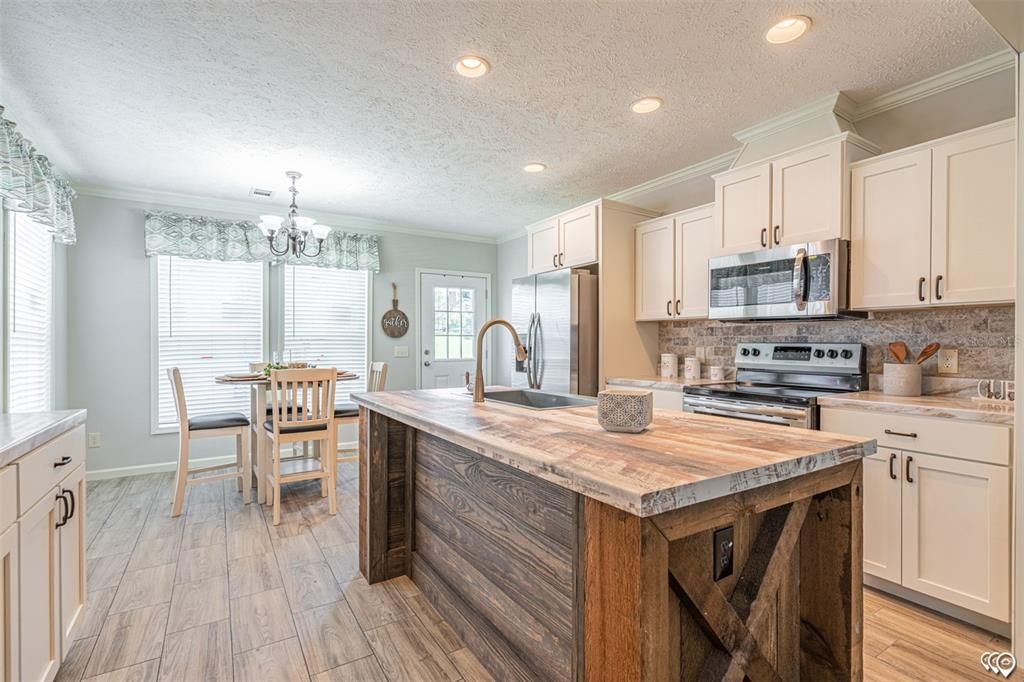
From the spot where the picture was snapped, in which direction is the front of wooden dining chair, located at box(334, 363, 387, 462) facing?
facing to the left of the viewer

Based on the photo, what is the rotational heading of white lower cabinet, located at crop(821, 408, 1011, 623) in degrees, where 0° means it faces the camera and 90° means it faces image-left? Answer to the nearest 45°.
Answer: approximately 45°

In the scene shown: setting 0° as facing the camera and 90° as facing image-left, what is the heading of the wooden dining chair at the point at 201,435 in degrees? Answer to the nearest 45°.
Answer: approximately 270°

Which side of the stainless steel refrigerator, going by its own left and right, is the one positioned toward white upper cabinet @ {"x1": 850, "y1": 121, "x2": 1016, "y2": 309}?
left

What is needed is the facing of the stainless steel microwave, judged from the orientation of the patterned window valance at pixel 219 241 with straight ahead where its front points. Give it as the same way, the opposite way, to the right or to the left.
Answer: to the right

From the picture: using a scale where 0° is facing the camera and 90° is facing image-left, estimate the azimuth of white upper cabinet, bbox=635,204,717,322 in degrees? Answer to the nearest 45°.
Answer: approximately 45°
